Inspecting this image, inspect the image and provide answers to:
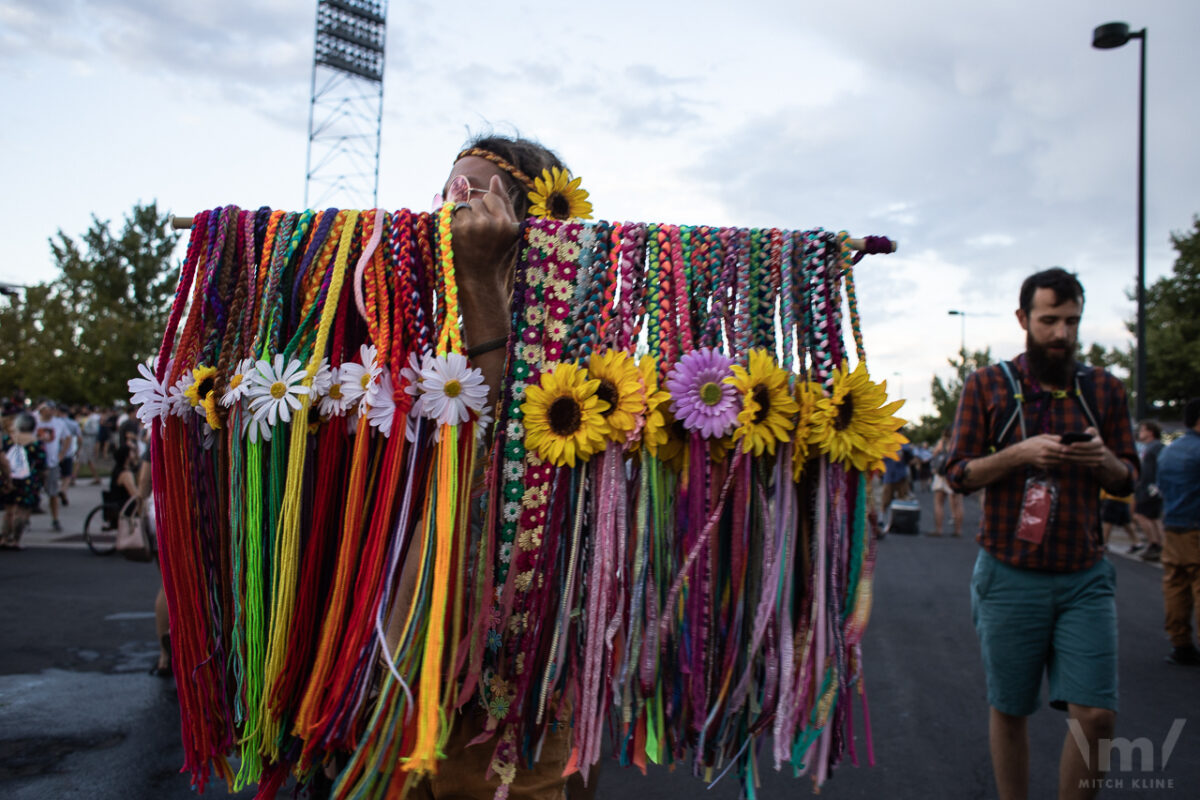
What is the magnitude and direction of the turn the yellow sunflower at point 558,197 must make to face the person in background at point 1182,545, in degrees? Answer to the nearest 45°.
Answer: approximately 135° to its left

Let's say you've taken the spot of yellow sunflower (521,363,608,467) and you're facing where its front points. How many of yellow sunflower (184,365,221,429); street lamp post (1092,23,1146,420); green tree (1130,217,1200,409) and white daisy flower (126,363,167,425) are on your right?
2

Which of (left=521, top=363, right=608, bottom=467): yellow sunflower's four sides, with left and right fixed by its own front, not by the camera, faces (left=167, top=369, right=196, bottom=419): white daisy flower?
right

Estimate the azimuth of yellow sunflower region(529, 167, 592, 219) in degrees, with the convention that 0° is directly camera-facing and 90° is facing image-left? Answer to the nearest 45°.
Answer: approximately 0°

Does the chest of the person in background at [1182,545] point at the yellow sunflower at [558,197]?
no

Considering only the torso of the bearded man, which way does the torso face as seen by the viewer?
toward the camera

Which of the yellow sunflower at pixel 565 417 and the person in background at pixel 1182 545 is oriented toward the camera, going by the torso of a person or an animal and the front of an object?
the yellow sunflower

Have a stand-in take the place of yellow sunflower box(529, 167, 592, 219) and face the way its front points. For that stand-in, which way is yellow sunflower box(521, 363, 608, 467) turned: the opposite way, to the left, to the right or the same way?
the same way
